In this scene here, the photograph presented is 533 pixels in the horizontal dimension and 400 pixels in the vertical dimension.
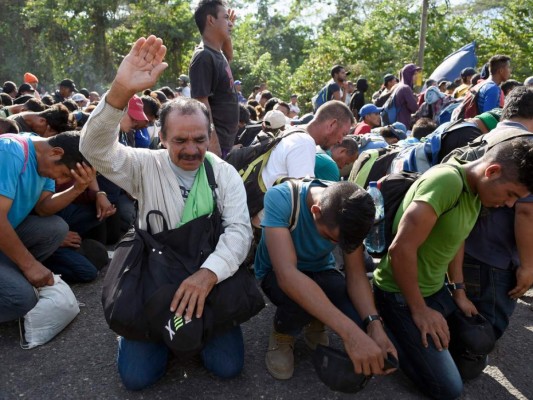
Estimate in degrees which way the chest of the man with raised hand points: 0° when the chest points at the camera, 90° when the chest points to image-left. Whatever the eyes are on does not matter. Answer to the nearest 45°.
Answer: approximately 0°

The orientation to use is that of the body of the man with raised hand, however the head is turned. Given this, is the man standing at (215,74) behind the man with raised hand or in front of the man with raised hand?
behind

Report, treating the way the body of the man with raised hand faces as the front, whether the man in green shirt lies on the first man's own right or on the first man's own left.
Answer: on the first man's own left

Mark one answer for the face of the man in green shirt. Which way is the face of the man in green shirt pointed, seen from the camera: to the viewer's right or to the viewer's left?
to the viewer's right

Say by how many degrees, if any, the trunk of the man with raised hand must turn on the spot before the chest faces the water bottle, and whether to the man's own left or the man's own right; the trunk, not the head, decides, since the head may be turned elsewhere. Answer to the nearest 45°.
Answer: approximately 90° to the man's own left
